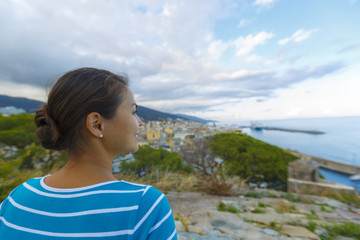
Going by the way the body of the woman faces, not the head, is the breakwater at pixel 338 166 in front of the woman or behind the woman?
in front

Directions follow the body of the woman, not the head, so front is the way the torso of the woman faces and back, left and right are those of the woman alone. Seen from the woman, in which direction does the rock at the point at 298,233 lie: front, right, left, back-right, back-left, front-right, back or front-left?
front-right

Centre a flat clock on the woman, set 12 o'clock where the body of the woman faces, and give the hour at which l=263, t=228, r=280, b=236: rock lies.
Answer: The rock is roughly at 1 o'clock from the woman.

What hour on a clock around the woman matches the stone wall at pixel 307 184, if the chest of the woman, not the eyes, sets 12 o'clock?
The stone wall is roughly at 1 o'clock from the woman.

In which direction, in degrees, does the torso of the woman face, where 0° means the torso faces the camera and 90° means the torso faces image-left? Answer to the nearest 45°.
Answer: approximately 225°
